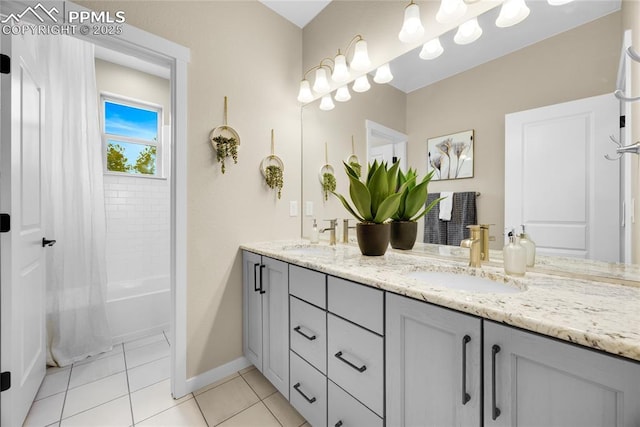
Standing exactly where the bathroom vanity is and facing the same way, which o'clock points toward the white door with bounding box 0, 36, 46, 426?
The white door is roughly at 1 o'clock from the bathroom vanity.

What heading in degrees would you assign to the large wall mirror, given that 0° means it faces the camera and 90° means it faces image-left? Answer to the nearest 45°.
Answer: approximately 45°

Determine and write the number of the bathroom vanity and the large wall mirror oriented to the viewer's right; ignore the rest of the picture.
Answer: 0

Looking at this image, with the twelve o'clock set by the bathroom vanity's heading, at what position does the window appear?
The window is roughly at 2 o'clock from the bathroom vanity.

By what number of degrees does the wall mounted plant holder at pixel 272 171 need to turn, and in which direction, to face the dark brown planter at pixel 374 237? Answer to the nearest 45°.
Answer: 0° — it already faces it

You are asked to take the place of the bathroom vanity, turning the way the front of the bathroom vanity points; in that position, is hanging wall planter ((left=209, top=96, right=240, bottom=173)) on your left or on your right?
on your right

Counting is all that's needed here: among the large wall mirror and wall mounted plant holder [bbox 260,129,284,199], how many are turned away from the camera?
0

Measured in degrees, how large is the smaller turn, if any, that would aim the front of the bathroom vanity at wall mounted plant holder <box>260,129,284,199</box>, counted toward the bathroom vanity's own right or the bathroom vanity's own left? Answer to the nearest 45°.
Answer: approximately 90° to the bathroom vanity's own right

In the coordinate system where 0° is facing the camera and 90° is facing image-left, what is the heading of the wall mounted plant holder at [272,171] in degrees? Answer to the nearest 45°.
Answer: approximately 315°

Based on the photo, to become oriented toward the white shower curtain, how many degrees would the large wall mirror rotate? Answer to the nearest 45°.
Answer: approximately 45° to its right

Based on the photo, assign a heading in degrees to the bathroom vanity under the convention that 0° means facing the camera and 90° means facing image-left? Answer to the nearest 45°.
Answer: approximately 45°

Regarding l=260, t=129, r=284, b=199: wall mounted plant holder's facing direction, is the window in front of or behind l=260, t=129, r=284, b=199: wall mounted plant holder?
behind
